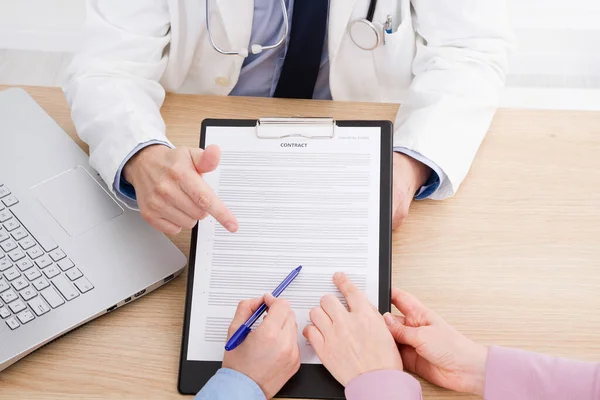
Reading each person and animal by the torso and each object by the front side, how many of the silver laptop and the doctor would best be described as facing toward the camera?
1

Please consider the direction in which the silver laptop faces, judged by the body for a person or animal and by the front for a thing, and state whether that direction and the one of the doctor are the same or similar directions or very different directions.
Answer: very different directions

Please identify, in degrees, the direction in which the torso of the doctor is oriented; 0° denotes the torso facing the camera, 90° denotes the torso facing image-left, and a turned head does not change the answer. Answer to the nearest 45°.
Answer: approximately 0°
